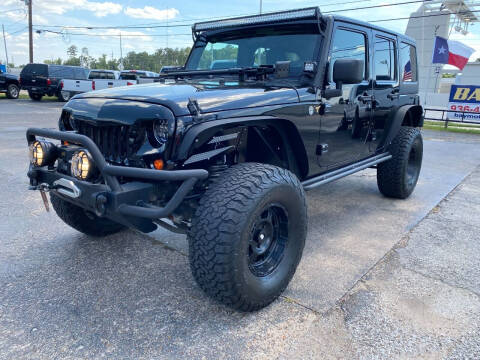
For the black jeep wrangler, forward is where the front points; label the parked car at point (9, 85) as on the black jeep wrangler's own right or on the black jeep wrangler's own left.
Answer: on the black jeep wrangler's own right

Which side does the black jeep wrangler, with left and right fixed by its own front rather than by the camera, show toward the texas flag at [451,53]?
back

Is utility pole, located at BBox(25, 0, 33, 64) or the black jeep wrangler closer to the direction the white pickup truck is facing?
the utility pole

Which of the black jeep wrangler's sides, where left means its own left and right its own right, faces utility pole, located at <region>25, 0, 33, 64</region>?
right

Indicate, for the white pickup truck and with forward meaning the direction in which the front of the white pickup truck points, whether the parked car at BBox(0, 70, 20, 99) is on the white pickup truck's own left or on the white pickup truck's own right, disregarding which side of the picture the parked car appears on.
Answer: on the white pickup truck's own left

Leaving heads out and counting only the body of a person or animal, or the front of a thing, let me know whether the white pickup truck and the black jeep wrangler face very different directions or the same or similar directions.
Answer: very different directions

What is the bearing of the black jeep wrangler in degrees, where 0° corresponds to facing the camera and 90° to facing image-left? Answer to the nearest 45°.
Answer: approximately 45°

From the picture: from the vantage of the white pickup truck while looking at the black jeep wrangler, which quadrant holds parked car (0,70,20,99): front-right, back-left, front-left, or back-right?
back-right

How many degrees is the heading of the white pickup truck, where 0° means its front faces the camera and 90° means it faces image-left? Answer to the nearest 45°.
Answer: approximately 225°
